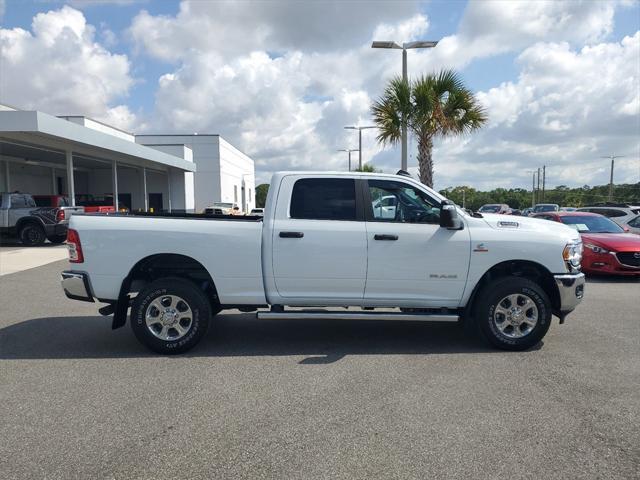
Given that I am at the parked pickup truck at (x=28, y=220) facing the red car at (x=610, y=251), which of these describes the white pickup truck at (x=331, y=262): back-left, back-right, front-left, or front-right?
front-right

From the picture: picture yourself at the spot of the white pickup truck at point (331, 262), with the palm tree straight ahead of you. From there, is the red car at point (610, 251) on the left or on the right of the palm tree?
right

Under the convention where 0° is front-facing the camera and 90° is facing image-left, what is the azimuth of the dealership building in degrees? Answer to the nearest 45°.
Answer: approximately 315°

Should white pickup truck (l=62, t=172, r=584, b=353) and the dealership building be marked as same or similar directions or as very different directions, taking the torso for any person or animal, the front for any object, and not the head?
same or similar directions

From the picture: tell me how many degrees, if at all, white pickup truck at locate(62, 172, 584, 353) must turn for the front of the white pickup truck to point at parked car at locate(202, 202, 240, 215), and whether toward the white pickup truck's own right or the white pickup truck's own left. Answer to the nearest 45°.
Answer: approximately 90° to the white pickup truck's own left

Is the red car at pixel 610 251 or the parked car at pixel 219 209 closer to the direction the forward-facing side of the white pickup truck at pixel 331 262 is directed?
the red car

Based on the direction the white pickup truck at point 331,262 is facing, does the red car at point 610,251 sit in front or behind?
in front

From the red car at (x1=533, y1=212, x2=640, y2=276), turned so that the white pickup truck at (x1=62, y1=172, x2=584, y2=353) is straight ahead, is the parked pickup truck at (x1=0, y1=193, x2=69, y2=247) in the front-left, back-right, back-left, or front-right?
front-right

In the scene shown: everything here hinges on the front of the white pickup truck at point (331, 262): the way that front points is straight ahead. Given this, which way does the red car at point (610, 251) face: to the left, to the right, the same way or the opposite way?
to the right

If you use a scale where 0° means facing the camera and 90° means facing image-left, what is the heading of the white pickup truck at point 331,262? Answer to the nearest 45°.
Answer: approximately 270°

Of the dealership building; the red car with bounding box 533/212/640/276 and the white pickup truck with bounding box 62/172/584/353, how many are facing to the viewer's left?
0

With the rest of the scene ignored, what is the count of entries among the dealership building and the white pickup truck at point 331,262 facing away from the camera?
0

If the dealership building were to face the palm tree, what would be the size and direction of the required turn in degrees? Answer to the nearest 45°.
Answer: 0° — it already faces it

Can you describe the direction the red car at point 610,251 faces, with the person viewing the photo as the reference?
facing the viewer and to the right of the viewer

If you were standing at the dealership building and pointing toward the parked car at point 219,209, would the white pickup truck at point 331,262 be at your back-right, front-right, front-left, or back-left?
front-right
